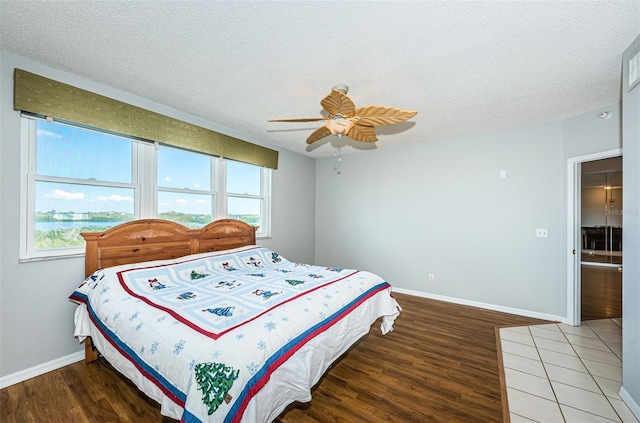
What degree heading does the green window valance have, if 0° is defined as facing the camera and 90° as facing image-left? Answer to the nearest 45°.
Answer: approximately 315°

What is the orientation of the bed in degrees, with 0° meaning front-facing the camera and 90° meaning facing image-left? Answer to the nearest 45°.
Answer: approximately 315°
